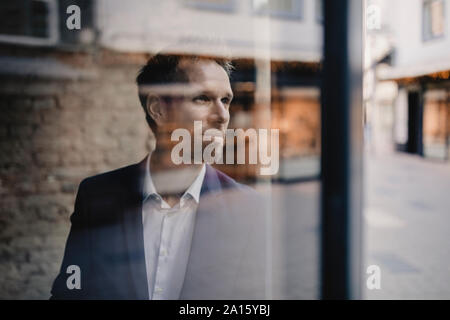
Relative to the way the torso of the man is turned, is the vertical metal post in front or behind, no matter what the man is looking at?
in front

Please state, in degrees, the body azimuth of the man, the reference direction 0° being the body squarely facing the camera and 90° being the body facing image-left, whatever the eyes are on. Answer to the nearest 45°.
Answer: approximately 0°
